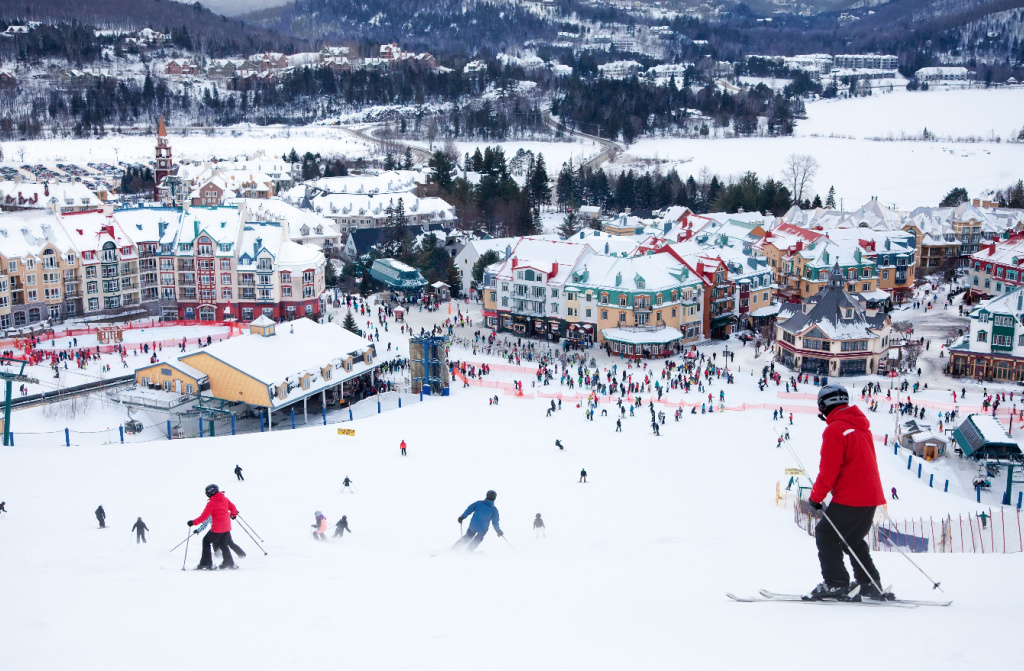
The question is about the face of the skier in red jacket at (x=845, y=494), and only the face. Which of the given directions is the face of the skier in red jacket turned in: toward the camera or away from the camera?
away from the camera

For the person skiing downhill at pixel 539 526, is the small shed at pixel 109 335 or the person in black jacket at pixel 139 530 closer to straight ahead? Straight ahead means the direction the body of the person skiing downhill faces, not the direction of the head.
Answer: the small shed

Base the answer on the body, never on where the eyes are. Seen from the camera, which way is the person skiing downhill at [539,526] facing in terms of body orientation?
away from the camera

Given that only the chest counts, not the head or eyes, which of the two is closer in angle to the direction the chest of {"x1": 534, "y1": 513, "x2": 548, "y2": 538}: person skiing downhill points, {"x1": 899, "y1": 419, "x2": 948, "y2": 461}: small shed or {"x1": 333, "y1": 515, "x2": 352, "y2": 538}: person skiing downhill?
the small shed

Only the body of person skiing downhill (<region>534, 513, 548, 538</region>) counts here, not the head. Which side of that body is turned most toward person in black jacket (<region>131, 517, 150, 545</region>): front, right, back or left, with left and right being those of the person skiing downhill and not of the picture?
left

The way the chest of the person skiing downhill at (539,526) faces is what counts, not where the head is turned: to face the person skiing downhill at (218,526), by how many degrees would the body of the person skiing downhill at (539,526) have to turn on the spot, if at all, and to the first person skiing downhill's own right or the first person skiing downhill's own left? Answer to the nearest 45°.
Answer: approximately 135° to the first person skiing downhill's own left

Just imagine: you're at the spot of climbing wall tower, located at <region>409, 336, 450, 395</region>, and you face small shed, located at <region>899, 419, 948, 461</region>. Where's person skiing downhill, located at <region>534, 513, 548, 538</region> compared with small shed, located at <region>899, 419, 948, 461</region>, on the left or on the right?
right

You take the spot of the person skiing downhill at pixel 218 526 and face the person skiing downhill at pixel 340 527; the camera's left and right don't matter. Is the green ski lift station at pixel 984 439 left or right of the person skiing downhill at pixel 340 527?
right

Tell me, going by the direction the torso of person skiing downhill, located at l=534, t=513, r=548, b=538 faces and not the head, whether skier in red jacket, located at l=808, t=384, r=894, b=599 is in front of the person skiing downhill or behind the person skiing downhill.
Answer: behind
